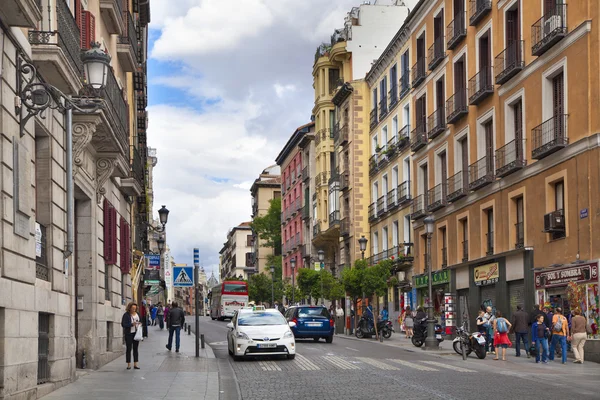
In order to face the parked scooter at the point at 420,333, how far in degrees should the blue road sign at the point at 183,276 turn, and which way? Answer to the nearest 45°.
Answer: approximately 135° to its left

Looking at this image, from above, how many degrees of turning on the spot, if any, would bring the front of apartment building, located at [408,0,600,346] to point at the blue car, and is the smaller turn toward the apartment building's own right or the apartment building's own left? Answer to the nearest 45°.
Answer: approximately 45° to the apartment building's own right

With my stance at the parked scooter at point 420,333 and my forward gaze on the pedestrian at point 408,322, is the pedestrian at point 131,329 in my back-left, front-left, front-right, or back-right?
back-left

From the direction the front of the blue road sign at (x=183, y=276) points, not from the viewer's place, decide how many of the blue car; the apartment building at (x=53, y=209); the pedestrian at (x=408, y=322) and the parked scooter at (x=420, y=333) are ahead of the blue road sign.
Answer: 1
